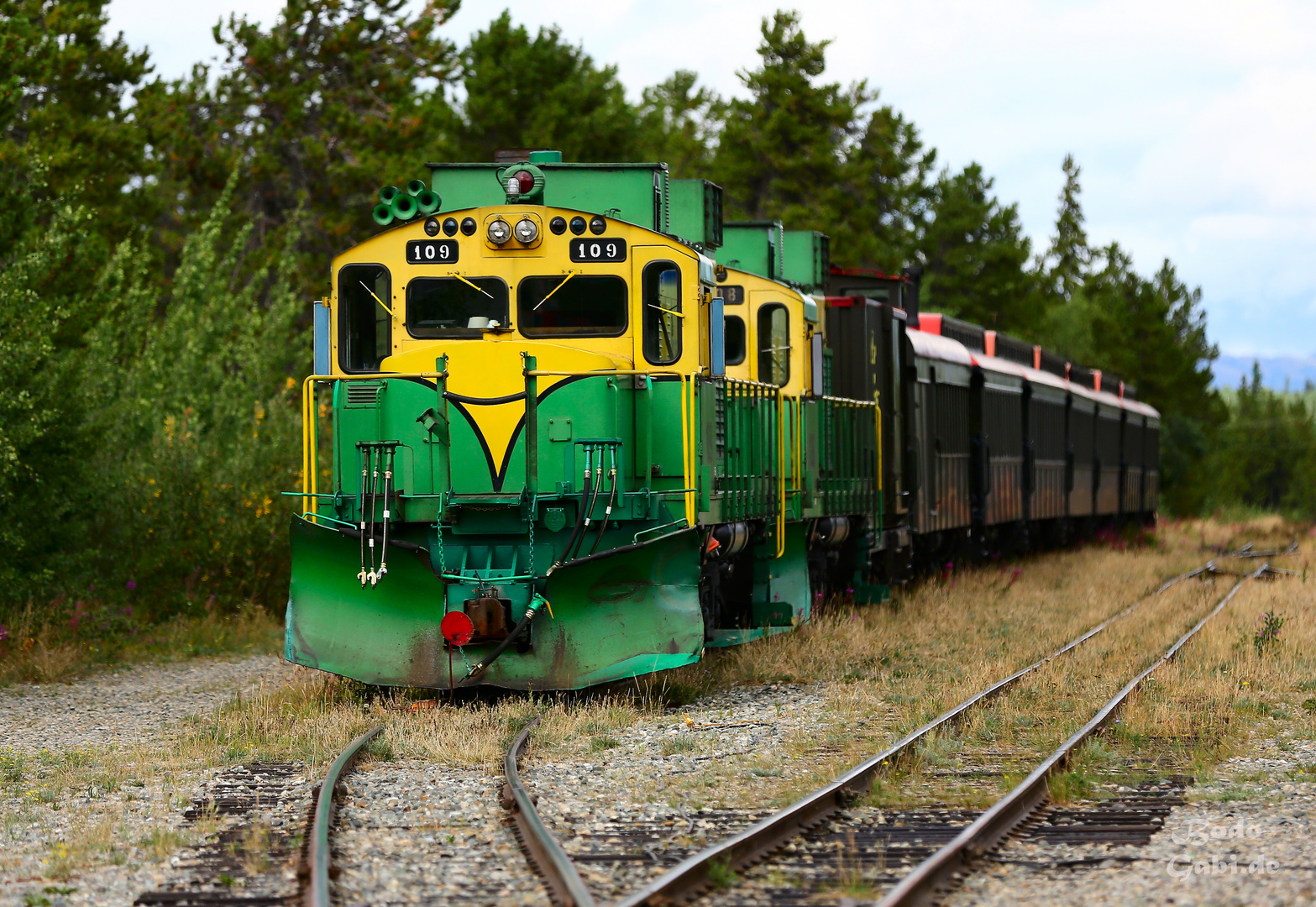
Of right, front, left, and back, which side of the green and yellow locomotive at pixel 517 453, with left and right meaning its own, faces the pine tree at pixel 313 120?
back

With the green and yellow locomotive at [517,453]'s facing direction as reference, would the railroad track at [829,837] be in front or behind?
in front

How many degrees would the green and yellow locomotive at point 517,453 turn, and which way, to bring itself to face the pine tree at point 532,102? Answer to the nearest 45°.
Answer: approximately 180°

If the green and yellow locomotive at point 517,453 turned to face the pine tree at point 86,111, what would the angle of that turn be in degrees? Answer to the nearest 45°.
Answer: approximately 135° to its right

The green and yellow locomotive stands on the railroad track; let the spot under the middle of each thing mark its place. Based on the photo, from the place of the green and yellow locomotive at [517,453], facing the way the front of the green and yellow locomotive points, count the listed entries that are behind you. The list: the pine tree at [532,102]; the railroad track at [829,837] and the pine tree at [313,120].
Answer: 2

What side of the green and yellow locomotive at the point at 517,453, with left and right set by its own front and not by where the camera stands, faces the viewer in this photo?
front

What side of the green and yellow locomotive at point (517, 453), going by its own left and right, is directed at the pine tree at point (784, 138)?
back
